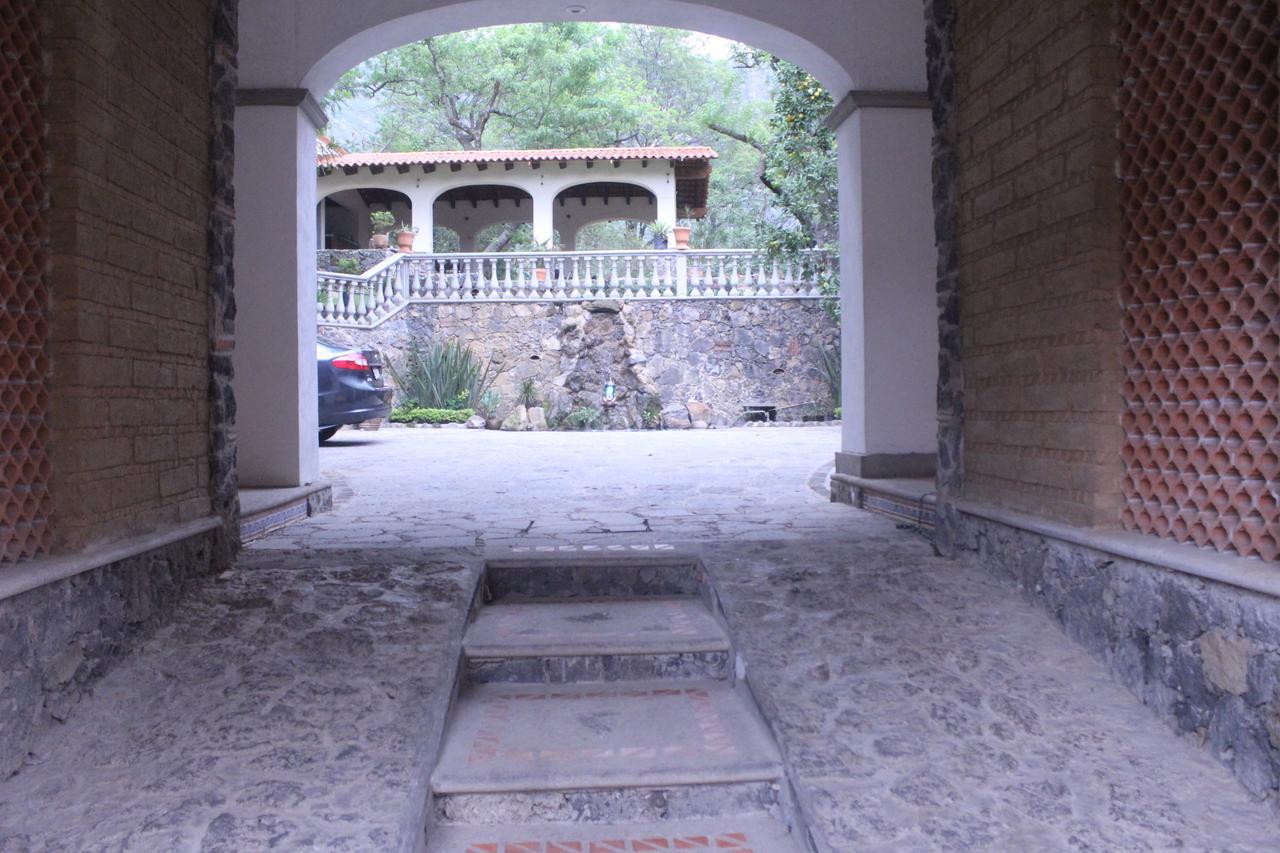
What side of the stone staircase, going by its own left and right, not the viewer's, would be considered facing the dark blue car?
back

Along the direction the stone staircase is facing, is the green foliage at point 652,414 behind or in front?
behind

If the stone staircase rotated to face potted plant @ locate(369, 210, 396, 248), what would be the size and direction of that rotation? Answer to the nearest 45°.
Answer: approximately 180°

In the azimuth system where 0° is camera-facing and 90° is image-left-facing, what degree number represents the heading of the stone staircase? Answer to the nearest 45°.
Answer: approximately 0°

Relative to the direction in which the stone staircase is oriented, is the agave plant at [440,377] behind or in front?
behind

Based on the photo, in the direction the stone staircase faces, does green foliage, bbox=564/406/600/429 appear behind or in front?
behind

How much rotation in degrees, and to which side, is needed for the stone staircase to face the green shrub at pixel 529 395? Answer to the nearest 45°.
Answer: approximately 180°

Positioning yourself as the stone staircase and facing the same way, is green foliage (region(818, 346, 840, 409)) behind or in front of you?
behind

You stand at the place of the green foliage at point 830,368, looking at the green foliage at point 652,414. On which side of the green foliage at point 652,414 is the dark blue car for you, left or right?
left

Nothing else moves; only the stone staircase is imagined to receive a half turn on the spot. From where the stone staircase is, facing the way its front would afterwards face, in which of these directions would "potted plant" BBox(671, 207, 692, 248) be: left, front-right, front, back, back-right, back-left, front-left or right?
front

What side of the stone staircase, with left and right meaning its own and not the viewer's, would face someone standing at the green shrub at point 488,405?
back

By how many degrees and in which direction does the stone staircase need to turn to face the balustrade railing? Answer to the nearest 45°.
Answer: approximately 180°

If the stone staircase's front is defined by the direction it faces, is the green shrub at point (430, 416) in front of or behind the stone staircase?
behind
